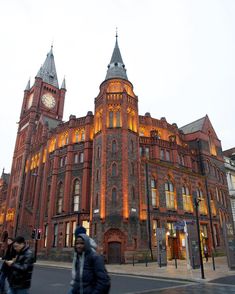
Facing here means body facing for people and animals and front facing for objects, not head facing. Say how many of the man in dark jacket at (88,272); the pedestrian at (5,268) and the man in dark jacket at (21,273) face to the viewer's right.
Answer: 0

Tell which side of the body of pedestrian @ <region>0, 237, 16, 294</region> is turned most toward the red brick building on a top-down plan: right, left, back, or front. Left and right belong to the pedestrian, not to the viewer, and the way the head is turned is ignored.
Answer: back

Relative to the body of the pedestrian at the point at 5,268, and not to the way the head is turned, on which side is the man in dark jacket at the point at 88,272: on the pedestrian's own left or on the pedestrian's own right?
on the pedestrian's own left

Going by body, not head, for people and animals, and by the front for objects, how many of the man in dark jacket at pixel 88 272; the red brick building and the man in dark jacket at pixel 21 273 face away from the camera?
0

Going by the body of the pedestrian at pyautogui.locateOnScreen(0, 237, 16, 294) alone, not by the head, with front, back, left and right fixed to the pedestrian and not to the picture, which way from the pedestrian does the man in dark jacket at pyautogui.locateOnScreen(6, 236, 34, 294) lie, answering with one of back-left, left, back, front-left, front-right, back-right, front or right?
front-left

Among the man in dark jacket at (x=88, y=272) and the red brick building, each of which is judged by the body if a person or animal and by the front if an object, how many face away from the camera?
0

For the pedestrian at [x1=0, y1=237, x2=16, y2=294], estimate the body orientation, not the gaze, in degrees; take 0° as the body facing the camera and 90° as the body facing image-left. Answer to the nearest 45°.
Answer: approximately 45°

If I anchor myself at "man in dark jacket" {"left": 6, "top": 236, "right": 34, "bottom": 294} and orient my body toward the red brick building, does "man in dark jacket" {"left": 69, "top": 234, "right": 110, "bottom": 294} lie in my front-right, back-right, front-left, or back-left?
back-right

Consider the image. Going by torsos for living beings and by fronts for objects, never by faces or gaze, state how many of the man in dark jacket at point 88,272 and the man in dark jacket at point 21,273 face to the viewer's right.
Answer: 0

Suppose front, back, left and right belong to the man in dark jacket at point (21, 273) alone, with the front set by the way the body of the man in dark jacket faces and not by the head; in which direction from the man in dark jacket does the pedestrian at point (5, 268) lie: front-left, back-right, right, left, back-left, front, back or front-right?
right

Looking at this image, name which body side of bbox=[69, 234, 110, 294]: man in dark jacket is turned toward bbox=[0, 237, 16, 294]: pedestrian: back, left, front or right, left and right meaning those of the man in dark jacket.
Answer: right
